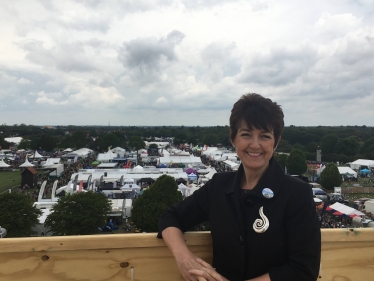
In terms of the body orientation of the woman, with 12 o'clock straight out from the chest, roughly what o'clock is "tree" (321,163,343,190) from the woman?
The tree is roughly at 5 o'clock from the woman.

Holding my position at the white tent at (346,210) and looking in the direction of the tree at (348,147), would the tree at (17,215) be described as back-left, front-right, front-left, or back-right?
back-left

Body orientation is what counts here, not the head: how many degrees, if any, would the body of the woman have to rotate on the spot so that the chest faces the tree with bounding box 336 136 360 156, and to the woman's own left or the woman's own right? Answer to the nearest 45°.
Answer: approximately 135° to the woman's own right

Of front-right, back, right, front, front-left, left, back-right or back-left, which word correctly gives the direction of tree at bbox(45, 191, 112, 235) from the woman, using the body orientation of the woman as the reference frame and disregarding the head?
right

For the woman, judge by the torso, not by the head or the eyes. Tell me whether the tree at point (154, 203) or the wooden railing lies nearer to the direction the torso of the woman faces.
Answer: the wooden railing

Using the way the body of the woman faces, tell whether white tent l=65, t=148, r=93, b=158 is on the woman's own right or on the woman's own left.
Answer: on the woman's own right

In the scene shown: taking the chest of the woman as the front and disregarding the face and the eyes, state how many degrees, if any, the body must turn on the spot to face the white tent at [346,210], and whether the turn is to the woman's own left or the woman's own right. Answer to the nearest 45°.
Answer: approximately 135° to the woman's own right

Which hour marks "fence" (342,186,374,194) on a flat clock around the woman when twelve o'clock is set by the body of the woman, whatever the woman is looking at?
The fence is roughly at 5 o'clock from the woman.

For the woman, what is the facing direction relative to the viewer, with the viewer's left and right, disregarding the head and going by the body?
facing the viewer and to the left of the viewer
